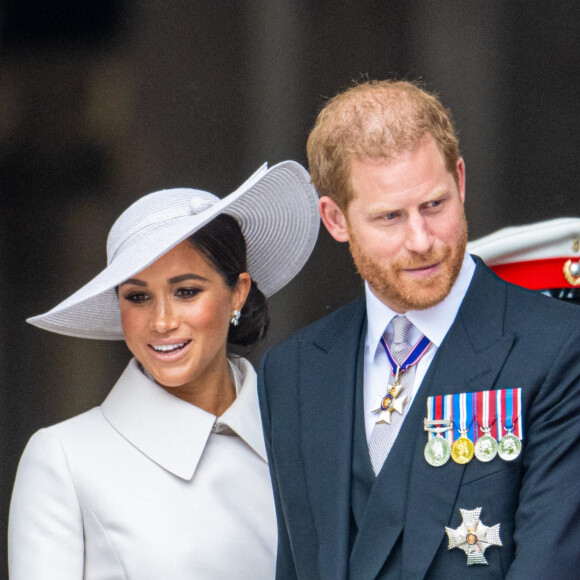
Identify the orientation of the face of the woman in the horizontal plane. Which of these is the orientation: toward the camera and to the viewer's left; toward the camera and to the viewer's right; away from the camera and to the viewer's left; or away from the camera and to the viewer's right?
toward the camera and to the viewer's left

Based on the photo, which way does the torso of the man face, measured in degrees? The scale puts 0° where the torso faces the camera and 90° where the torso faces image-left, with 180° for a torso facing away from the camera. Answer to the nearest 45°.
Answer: approximately 0°

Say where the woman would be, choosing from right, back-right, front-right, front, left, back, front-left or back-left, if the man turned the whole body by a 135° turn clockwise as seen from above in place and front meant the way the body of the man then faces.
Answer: front
